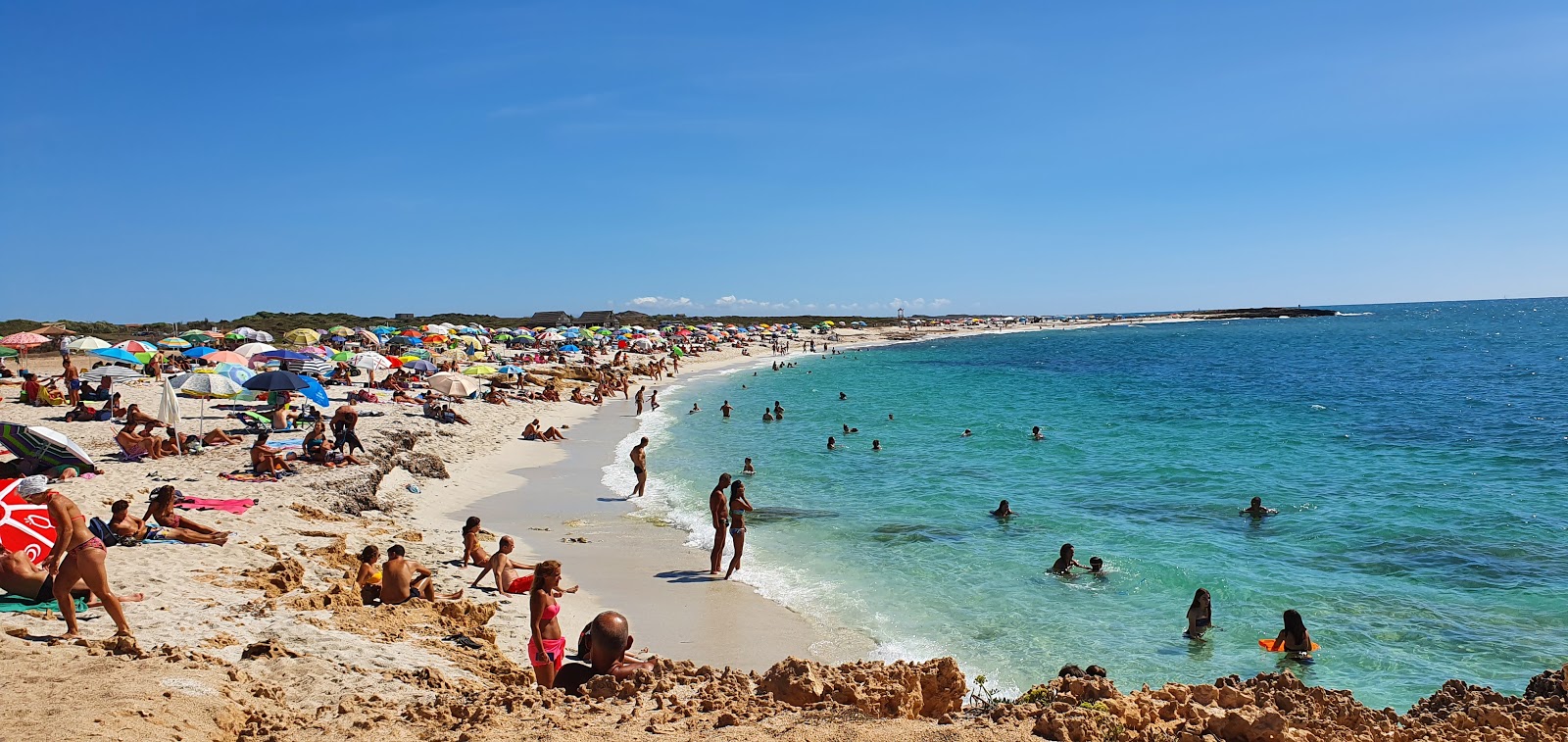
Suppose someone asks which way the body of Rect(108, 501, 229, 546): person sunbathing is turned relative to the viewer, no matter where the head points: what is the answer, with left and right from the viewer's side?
facing to the right of the viewer

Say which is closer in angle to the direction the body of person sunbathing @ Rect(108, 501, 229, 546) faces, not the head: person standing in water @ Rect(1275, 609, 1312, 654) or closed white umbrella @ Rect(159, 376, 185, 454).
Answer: the person standing in water

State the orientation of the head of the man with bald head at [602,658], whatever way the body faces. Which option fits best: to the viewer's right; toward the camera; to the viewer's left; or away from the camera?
away from the camera

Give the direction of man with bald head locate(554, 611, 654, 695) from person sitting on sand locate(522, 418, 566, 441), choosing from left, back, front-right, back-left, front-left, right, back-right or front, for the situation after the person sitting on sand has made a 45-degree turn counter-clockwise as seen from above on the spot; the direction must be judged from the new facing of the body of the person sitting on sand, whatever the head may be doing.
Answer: back-right

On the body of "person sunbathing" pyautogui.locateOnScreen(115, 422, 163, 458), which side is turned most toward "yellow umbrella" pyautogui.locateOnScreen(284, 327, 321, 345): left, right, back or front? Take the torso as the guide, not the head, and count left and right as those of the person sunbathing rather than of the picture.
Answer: left

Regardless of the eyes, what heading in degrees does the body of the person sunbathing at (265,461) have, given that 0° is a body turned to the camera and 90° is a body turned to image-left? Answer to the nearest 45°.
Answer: approximately 270°

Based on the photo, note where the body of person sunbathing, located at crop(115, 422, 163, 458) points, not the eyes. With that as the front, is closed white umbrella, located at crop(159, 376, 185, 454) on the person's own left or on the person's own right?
on the person's own left

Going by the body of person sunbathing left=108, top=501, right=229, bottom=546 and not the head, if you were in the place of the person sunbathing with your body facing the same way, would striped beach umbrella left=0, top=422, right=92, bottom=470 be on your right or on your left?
on your left

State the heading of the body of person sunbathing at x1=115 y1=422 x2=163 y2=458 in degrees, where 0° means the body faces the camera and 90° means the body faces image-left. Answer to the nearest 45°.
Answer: approximately 270°

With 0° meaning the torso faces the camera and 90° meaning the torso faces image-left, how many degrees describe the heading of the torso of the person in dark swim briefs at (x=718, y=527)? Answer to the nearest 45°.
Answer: approximately 270°

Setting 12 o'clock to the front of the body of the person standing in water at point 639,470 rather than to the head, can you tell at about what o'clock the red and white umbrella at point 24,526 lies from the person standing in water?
The red and white umbrella is roughly at 4 o'clock from the person standing in water.
